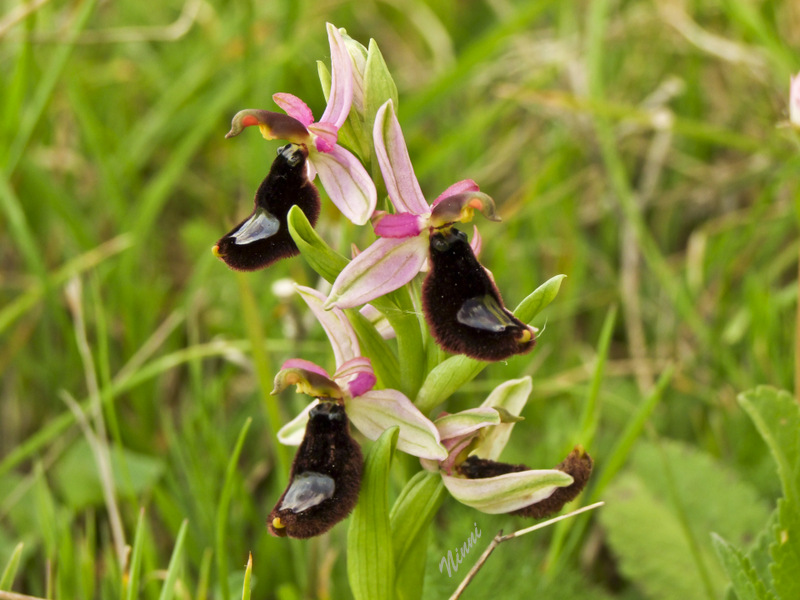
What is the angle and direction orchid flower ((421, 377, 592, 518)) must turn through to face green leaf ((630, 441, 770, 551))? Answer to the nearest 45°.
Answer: approximately 45° to its left

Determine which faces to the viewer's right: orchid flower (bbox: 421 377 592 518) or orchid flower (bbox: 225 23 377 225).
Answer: orchid flower (bbox: 421 377 592 518)

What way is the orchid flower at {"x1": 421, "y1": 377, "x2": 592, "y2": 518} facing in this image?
to the viewer's right

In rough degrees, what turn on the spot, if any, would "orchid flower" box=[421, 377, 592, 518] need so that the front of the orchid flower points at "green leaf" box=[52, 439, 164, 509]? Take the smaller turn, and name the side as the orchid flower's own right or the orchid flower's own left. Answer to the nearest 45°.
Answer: approximately 135° to the orchid flower's own left

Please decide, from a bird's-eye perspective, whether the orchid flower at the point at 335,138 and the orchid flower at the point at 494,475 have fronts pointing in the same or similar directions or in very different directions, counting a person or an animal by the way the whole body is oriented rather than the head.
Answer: very different directions

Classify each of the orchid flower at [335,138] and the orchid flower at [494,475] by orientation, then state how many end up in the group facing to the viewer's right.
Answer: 1

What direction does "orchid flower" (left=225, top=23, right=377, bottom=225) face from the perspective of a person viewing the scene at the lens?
facing to the left of the viewer
